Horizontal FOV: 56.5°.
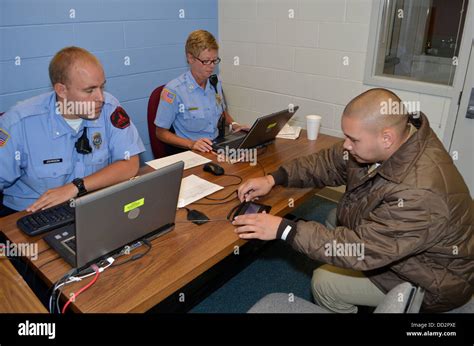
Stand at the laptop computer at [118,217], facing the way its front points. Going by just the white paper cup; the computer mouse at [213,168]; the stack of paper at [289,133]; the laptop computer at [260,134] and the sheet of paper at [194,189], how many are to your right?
5

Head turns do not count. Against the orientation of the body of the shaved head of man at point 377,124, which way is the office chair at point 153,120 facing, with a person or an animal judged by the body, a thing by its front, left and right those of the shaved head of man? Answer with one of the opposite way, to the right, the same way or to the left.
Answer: the opposite way

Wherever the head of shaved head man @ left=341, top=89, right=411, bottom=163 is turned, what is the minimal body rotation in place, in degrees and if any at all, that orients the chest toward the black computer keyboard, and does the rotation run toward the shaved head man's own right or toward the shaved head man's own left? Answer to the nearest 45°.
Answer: approximately 45° to the shaved head man's own left

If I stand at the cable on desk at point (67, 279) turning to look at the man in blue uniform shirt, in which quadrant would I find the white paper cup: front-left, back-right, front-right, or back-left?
front-right

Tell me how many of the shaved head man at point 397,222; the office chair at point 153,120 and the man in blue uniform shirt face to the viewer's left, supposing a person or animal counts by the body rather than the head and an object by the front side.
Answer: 1

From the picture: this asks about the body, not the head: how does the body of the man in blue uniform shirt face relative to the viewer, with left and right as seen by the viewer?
facing the viewer and to the right of the viewer

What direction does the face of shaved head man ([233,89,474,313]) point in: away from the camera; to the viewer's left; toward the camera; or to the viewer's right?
to the viewer's left

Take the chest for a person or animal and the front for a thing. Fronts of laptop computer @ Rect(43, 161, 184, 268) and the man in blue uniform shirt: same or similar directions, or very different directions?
very different directions

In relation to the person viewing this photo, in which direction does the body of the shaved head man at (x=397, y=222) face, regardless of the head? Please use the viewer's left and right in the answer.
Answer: facing to the left of the viewer

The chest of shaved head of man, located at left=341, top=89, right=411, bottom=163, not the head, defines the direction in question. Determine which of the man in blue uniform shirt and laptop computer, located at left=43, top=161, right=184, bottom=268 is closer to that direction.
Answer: the man in blue uniform shirt

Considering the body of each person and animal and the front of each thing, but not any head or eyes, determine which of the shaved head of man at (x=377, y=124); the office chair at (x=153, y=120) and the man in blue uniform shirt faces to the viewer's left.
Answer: the shaved head of man

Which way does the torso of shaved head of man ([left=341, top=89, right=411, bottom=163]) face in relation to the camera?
to the viewer's left

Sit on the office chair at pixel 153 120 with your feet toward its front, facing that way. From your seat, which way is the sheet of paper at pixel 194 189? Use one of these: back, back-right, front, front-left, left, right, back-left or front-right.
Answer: front-right

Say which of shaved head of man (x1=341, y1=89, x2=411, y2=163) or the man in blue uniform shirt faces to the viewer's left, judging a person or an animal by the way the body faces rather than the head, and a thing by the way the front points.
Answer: the shaved head of man

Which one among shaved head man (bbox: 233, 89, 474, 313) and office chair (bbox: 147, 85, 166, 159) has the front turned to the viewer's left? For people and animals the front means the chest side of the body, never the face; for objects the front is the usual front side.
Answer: the shaved head man

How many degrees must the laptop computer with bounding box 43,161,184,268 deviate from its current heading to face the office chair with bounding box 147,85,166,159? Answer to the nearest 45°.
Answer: approximately 45° to its right

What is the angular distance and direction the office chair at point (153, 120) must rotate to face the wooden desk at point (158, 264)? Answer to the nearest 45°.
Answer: approximately 45° to its right

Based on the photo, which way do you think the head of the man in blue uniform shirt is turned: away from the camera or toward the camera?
toward the camera
